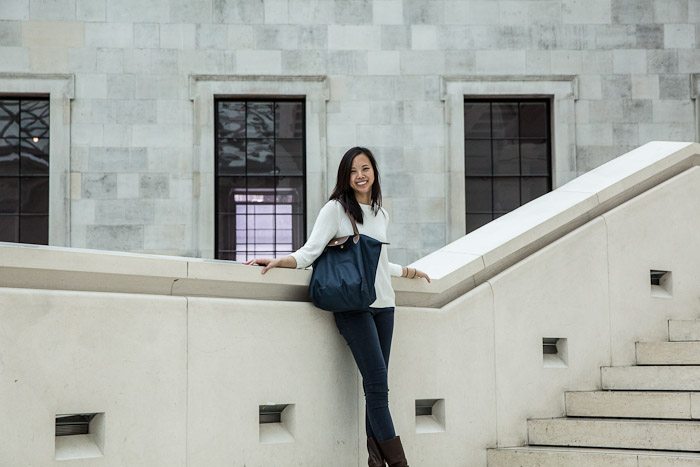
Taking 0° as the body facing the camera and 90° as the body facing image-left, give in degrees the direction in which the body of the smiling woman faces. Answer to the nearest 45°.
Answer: approximately 315°

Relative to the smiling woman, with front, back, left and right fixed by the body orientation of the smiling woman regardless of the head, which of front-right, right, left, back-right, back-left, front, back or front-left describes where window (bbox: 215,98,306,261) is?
back-left

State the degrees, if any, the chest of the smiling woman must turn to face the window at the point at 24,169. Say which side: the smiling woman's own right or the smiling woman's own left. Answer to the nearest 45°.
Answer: approximately 180°
